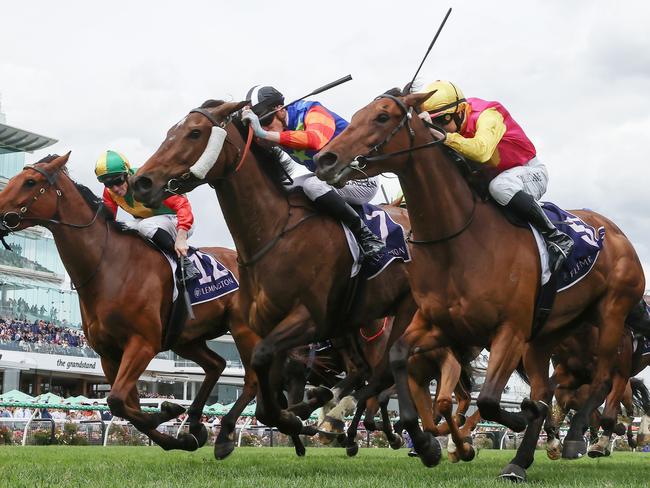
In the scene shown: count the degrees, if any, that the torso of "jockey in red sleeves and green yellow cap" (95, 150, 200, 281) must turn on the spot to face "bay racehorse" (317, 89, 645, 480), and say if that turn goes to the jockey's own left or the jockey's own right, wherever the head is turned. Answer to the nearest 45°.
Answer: approximately 90° to the jockey's own left

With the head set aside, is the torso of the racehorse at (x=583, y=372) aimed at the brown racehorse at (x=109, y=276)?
yes

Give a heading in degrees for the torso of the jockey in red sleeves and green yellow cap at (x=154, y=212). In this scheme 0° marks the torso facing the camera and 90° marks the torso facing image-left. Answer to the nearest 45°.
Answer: approximately 45°

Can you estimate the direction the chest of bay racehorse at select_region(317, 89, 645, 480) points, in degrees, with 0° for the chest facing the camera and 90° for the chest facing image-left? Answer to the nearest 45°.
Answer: approximately 45°

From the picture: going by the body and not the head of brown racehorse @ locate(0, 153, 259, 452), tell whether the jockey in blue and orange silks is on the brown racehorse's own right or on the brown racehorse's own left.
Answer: on the brown racehorse's own left

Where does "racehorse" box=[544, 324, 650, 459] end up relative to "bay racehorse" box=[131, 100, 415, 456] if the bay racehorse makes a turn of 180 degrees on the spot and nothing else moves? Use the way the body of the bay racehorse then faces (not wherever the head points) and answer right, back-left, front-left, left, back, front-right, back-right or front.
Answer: front

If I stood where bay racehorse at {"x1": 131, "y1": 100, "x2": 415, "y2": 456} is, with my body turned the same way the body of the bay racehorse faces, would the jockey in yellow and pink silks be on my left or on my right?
on my left
